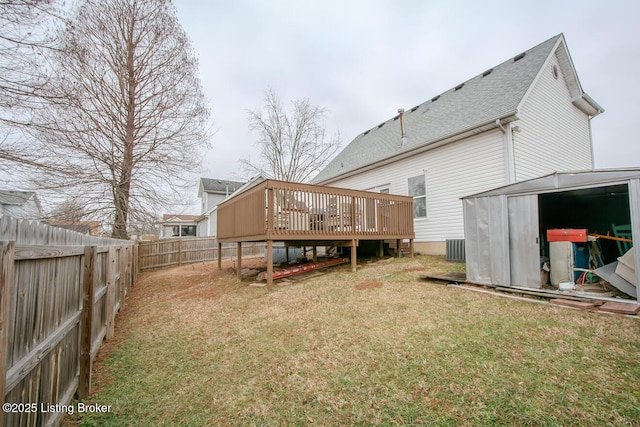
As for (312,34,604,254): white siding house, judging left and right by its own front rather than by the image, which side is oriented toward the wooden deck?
back

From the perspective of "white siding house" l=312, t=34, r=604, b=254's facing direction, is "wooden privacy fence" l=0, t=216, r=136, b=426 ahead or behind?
behind

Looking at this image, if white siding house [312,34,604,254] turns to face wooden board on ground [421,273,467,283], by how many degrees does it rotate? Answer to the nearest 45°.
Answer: approximately 135° to its right

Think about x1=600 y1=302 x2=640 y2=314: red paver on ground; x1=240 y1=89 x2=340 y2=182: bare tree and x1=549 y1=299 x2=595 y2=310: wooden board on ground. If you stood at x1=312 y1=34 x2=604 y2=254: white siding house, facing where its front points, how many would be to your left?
1

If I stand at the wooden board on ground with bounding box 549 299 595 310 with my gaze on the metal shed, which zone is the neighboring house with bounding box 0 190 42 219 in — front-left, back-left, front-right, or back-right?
front-left

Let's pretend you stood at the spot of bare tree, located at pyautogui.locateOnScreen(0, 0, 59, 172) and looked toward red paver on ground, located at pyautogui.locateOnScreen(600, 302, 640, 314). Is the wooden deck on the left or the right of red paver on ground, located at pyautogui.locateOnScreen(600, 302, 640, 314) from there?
left

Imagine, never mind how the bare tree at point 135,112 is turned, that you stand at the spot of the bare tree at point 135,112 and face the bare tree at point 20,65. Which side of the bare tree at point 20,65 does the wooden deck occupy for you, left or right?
left

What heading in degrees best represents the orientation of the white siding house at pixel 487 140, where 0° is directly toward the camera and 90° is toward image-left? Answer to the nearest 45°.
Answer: approximately 225°

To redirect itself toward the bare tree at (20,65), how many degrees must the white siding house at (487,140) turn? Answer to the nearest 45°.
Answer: approximately 180°

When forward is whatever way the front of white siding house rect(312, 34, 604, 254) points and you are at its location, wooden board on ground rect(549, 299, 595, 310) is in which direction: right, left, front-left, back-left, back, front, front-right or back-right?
back-right

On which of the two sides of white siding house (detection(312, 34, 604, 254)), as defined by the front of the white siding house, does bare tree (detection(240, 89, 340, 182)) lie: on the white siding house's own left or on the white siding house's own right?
on the white siding house's own left
